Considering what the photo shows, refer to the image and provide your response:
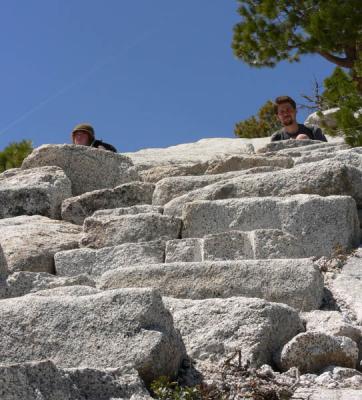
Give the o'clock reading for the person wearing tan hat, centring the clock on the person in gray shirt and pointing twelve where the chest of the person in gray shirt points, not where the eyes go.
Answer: The person wearing tan hat is roughly at 2 o'clock from the person in gray shirt.

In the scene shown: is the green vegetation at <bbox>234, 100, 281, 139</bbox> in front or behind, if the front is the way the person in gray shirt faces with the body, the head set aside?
behind

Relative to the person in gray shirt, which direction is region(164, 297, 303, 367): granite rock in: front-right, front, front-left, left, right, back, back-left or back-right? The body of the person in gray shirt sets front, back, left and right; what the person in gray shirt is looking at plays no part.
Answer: front

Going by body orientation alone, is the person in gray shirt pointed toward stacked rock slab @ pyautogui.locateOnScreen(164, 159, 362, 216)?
yes

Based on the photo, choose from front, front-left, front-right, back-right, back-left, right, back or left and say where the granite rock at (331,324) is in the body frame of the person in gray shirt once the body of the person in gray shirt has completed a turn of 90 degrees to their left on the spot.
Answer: right

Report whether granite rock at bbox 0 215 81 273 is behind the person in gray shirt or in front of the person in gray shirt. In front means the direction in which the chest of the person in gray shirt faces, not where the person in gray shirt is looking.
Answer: in front

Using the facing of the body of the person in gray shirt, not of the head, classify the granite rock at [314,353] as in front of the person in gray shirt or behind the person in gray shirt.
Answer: in front

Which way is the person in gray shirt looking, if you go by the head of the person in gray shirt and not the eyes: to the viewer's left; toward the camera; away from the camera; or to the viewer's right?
toward the camera

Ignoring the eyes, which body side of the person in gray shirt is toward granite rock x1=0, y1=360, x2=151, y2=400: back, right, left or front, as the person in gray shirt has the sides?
front

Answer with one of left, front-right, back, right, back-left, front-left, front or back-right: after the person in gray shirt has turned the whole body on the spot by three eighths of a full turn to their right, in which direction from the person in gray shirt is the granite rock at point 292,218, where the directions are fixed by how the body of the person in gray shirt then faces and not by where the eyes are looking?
back-left

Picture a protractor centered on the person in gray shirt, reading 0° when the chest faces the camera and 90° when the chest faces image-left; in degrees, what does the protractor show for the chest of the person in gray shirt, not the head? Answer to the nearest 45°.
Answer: approximately 0°

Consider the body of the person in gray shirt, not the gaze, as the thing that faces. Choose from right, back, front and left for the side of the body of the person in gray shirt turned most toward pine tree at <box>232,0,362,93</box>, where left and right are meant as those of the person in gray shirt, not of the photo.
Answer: back

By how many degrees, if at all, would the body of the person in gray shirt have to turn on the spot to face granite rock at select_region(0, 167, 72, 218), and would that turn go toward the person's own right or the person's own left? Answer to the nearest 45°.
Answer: approximately 45° to the person's own right

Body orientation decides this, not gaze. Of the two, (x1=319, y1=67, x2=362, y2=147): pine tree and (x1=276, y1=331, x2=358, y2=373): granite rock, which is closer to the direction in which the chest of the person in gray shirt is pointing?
the granite rock

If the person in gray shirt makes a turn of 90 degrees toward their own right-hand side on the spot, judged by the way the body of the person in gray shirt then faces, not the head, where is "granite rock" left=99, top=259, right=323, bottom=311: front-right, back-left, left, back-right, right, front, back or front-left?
left

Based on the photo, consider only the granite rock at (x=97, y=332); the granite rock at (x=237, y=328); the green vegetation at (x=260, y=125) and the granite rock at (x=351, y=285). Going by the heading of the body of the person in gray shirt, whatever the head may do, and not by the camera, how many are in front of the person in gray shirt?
3

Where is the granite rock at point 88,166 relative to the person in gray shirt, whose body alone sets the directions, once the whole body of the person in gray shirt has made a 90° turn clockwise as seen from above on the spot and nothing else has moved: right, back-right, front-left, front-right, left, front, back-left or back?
front-left

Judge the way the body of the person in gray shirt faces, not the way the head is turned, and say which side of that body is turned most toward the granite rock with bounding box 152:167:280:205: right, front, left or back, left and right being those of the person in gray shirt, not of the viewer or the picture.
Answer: front
